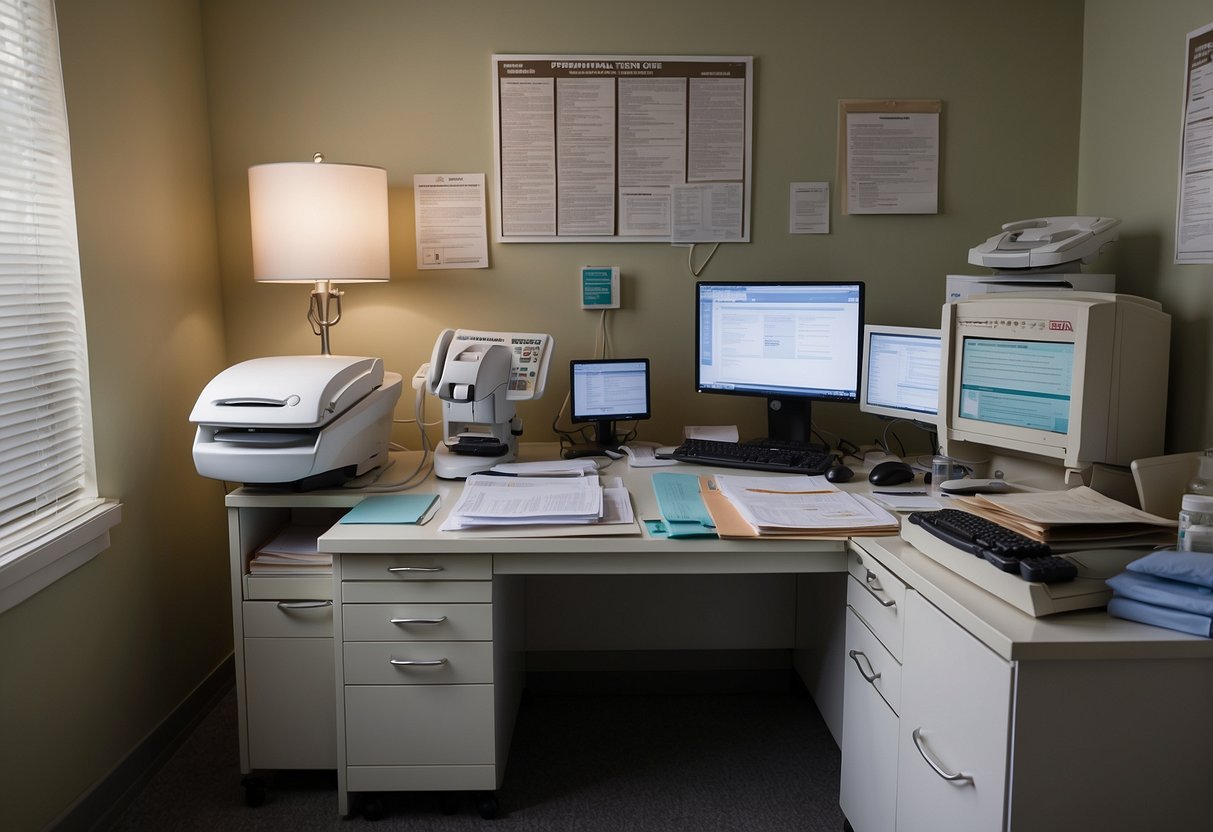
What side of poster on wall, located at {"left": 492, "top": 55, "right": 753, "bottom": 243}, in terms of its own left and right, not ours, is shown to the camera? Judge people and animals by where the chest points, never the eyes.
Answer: front

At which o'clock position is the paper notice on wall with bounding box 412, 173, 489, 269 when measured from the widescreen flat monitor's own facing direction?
The paper notice on wall is roughly at 3 o'clock from the widescreen flat monitor.

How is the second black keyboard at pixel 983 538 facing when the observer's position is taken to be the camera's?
facing the viewer and to the left of the viewer

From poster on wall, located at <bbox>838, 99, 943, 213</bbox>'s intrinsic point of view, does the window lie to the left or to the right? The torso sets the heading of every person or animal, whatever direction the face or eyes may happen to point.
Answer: on its right

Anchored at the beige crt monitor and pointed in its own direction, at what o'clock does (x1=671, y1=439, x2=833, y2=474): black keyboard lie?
The black keyboard is roughly at 2 o'clock from the beige crt monitor.

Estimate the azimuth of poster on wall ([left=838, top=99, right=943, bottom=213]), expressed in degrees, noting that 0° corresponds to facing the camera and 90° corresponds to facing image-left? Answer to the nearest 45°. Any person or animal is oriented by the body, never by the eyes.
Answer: approximately 0°

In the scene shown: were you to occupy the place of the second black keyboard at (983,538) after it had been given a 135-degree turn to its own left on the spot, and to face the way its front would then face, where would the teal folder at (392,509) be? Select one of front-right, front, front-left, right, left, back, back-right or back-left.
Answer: back

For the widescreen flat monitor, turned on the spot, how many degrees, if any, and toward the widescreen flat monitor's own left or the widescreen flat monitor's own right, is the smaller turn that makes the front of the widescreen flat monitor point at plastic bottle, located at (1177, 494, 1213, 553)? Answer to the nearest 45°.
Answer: approximately 45° to the widescreen flat monitor's own left

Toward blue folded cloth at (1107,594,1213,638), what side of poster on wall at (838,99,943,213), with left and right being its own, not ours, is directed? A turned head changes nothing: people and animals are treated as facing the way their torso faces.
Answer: front

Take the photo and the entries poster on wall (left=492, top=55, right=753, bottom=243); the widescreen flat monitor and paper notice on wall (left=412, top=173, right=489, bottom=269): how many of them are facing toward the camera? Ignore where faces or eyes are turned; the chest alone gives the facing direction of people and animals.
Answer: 3

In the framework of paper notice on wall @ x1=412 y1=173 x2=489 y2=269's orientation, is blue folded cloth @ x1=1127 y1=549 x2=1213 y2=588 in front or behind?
in front
